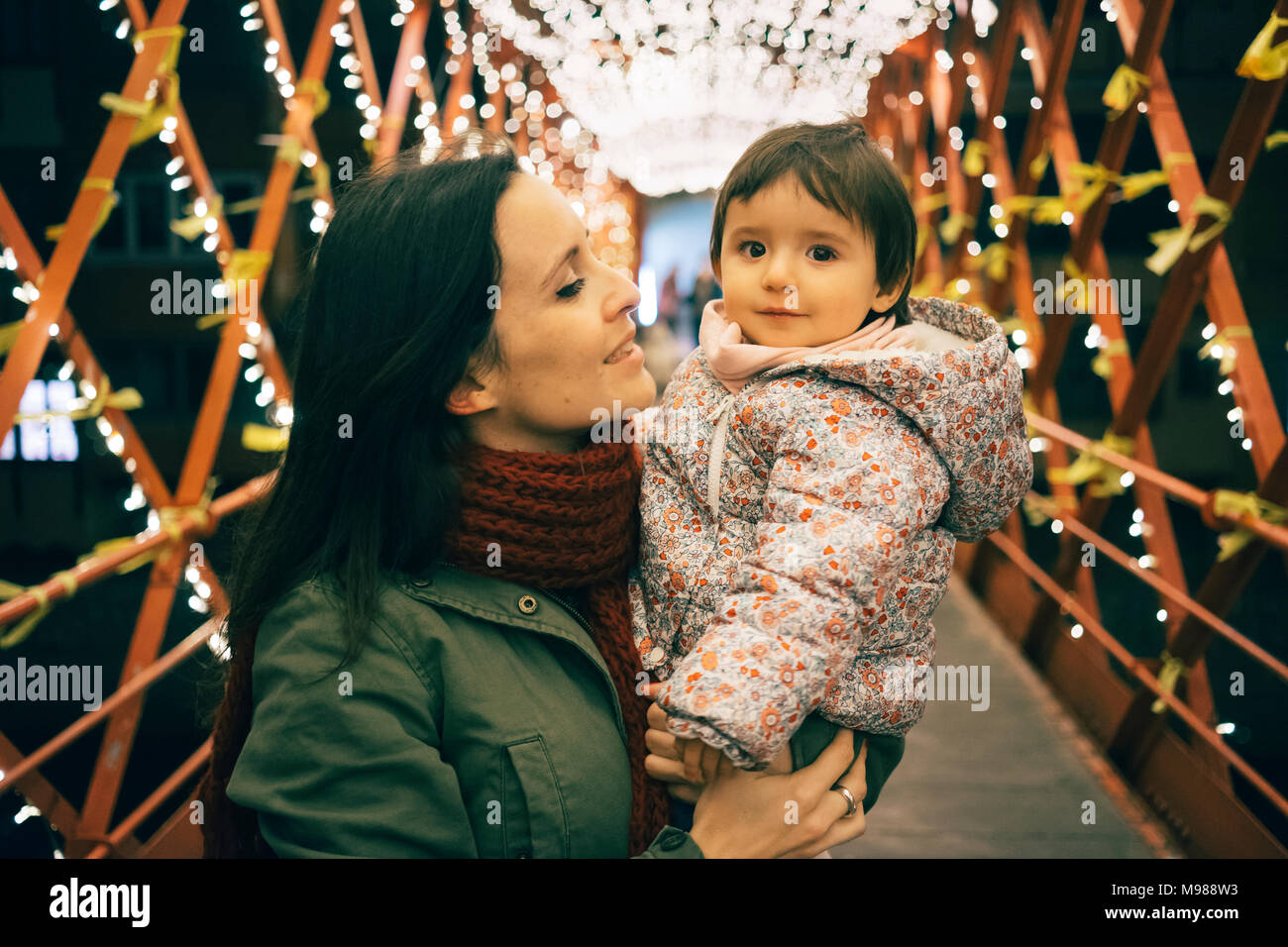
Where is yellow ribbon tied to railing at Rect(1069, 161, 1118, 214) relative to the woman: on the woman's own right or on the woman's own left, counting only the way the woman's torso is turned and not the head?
on the woman's own left

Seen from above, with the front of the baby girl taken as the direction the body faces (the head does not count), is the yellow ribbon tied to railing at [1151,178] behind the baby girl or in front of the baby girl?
behind

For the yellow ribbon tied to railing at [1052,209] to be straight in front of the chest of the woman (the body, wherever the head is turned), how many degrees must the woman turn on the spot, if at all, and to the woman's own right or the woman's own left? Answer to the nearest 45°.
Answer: approximately 45° to the woman's own left

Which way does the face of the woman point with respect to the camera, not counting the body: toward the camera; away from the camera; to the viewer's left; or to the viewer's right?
to the viewer's right

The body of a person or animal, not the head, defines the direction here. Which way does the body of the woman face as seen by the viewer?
to the viewer's right

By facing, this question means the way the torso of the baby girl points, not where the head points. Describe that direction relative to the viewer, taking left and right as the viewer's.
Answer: facing the viewer and to the left of the viewer
